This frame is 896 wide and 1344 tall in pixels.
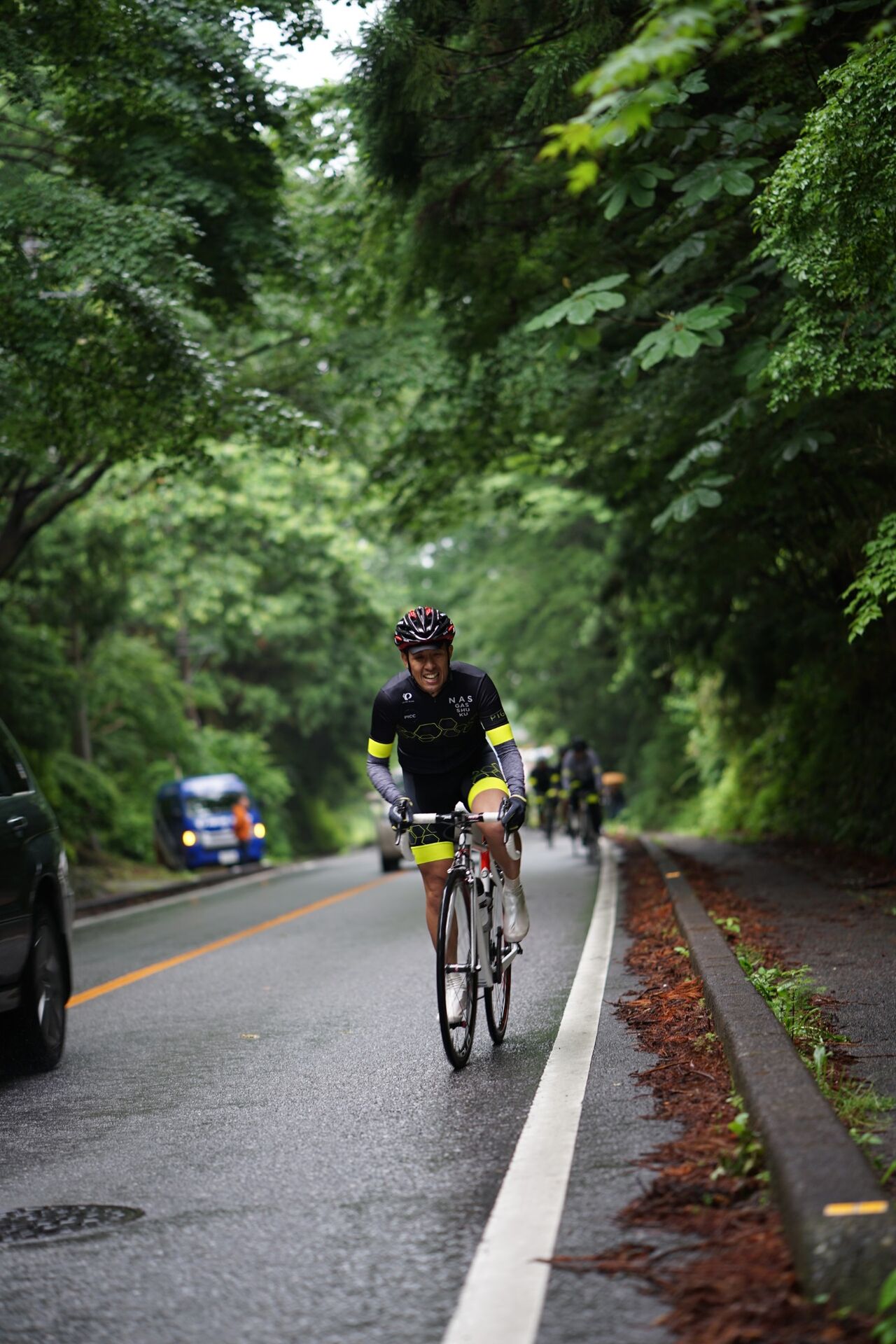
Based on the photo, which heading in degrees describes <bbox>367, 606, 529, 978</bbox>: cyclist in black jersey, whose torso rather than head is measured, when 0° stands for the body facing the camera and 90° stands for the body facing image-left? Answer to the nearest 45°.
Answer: approximately 0°

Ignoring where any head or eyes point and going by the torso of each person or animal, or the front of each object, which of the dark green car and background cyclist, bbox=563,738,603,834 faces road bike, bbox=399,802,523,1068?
the background cyclist

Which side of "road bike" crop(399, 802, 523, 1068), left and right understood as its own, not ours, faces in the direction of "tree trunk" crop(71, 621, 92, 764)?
back

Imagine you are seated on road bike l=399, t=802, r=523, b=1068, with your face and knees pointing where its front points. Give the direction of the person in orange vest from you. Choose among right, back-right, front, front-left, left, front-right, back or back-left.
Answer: back

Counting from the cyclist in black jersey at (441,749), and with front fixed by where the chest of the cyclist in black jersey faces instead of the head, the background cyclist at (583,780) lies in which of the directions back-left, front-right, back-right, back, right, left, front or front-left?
back

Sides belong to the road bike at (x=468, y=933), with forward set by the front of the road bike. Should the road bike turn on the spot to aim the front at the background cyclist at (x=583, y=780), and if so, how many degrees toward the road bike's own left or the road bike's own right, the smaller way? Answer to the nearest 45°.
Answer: approximately 180°
